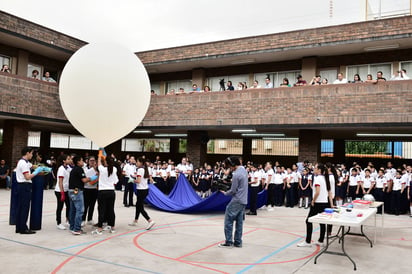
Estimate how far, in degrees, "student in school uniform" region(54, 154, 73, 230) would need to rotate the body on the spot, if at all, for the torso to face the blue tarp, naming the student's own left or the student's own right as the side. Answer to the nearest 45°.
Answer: approximately 45° to the student's own left

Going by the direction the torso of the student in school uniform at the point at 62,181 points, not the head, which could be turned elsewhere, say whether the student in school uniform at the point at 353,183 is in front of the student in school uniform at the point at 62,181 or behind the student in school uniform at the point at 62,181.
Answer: in front

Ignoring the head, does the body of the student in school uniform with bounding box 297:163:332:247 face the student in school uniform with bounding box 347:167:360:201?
no

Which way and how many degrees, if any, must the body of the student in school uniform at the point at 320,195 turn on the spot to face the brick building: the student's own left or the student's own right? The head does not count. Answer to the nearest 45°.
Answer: approximately 90° to the student's own right

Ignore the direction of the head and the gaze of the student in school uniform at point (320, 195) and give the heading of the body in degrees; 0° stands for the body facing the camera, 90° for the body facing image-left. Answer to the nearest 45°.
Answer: approximately 90°

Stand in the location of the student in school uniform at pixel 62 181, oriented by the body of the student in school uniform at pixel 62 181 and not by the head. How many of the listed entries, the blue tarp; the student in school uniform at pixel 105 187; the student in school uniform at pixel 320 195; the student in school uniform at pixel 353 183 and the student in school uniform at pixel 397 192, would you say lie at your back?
0

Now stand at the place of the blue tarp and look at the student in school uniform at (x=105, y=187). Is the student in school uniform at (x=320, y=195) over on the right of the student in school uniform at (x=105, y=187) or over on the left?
left

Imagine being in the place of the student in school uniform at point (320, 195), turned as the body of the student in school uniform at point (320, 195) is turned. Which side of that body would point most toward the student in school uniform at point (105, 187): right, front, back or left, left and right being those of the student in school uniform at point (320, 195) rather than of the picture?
front

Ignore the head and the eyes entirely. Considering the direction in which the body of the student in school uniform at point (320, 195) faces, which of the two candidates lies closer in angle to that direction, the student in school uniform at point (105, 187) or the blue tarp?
the student in school uniform

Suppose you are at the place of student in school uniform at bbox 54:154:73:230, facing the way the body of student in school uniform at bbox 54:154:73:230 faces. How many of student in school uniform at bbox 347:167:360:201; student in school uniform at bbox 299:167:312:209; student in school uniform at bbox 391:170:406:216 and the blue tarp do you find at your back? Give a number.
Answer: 0

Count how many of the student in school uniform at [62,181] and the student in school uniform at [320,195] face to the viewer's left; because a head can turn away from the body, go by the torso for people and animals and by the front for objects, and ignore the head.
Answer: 1

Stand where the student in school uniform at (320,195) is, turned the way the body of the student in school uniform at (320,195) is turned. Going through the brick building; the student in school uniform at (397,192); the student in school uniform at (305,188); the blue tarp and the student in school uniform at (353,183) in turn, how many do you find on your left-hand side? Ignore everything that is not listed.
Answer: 0

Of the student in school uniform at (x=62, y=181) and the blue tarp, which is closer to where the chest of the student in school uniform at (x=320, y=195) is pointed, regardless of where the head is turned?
the student in school uniform

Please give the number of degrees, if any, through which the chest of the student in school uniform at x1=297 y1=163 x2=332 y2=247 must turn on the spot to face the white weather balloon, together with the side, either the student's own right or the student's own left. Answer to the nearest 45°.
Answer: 0° — they already face it

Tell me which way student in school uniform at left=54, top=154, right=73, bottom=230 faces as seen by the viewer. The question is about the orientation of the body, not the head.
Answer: to the viewer's right

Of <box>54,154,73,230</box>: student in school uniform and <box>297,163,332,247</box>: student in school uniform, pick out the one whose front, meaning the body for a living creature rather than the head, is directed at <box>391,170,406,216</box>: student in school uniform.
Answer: <box>54,154,73,230</box>: student in school uniform

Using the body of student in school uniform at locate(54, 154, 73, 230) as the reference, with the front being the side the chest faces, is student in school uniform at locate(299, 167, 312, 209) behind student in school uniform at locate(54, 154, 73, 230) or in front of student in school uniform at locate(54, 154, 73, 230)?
in front

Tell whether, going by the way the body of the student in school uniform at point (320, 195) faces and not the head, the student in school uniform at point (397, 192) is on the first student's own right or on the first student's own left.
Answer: on the first student's own right
